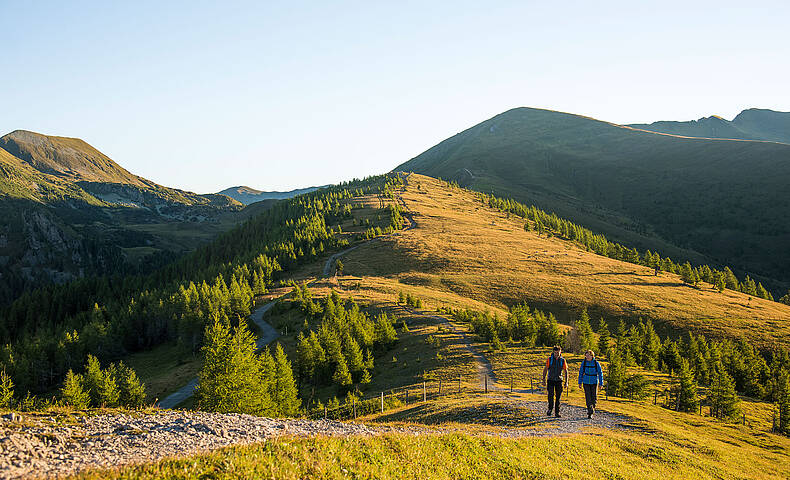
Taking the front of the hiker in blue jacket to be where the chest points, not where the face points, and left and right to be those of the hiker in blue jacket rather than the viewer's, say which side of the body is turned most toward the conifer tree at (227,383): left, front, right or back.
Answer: right

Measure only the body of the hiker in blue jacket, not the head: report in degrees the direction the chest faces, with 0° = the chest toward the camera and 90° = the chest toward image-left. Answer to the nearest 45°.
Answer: approximately 0°

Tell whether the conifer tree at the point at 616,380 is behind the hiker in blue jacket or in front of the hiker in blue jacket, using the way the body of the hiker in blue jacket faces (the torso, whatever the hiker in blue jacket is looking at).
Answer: behind
